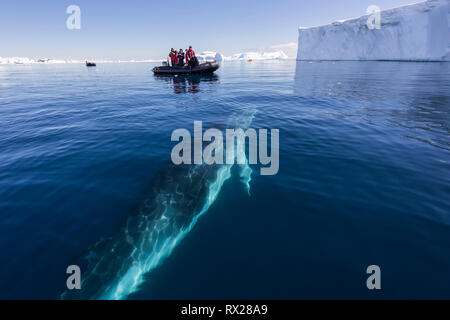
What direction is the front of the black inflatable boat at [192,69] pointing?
to the viewer's right

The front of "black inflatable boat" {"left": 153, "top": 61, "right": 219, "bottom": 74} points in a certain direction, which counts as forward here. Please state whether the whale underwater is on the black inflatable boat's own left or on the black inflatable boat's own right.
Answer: on the black inflatable boat's own right
